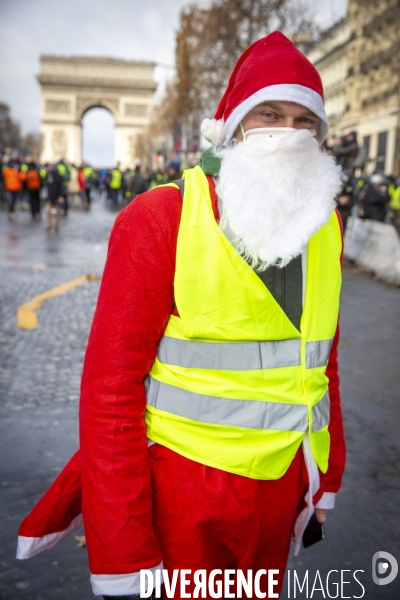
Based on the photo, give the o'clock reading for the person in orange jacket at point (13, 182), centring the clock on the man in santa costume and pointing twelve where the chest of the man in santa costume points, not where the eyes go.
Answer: The person in orange jacket is roughly at 7 o'clock from the man in santa costume.

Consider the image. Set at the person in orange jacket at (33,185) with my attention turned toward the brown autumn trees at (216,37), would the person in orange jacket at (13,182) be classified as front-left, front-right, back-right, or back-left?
back-left

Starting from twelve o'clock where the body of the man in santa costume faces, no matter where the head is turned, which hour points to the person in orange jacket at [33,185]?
The person in orange jacket is roughly at 7 o'clock from the man in santa costume.

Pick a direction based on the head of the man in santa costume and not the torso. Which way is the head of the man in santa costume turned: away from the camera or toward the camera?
toward the camera

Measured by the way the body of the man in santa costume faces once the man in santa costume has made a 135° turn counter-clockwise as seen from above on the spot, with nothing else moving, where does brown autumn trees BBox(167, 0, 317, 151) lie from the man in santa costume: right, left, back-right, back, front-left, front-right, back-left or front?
front
